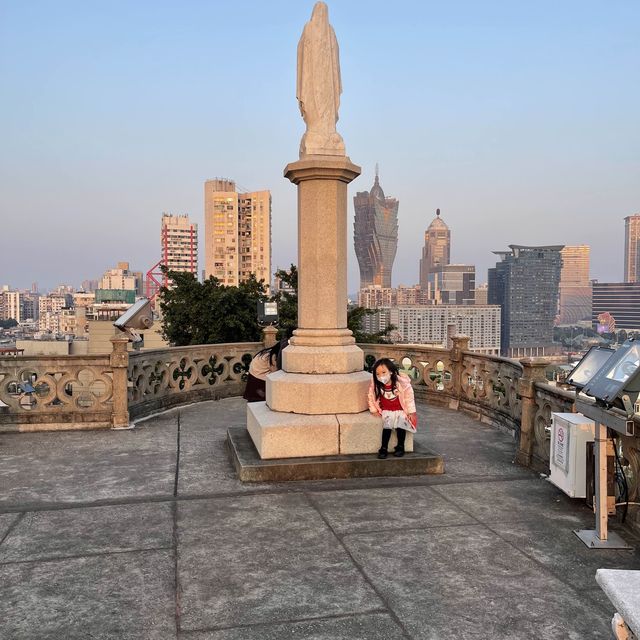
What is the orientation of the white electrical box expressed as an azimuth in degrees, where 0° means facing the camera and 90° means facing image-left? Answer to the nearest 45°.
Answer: approximately 45°

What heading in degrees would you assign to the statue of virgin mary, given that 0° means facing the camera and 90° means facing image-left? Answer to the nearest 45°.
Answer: approximately 180°

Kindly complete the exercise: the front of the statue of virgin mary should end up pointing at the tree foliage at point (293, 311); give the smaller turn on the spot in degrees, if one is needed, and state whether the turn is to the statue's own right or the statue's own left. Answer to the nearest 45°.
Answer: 0° — it already faces it

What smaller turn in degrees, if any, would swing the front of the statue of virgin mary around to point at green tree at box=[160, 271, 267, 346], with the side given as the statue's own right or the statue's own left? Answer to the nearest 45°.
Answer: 0° — it already faces it

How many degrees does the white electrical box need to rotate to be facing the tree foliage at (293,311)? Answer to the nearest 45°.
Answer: approximately 90° to its right

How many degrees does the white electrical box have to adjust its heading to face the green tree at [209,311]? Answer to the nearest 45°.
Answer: approximately 90° to its right

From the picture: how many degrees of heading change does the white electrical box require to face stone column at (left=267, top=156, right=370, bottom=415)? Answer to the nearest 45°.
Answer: approximately 45° to its right

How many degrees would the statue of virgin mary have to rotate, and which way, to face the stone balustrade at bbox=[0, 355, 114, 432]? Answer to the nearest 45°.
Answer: approximately 90° to its left
